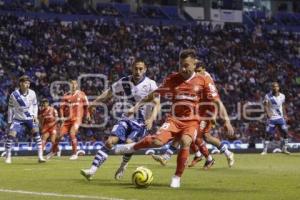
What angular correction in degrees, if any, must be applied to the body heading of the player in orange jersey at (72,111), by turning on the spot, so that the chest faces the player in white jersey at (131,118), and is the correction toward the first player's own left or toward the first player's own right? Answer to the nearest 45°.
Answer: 0° — they already face them

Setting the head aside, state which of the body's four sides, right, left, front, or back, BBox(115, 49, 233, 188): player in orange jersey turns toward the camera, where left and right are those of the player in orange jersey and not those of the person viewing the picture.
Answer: front

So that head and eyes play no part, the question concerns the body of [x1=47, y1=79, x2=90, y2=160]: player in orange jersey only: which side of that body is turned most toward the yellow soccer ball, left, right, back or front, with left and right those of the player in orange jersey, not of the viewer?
front

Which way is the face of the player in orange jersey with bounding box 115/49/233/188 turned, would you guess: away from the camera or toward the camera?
toward the camera

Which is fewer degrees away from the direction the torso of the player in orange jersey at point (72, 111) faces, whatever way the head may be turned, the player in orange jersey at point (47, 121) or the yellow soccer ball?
the yellow soccer ball

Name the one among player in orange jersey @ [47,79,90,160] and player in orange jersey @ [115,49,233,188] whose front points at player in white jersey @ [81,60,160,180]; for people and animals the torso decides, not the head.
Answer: player in orange jersey @ [47,79,90,160]
